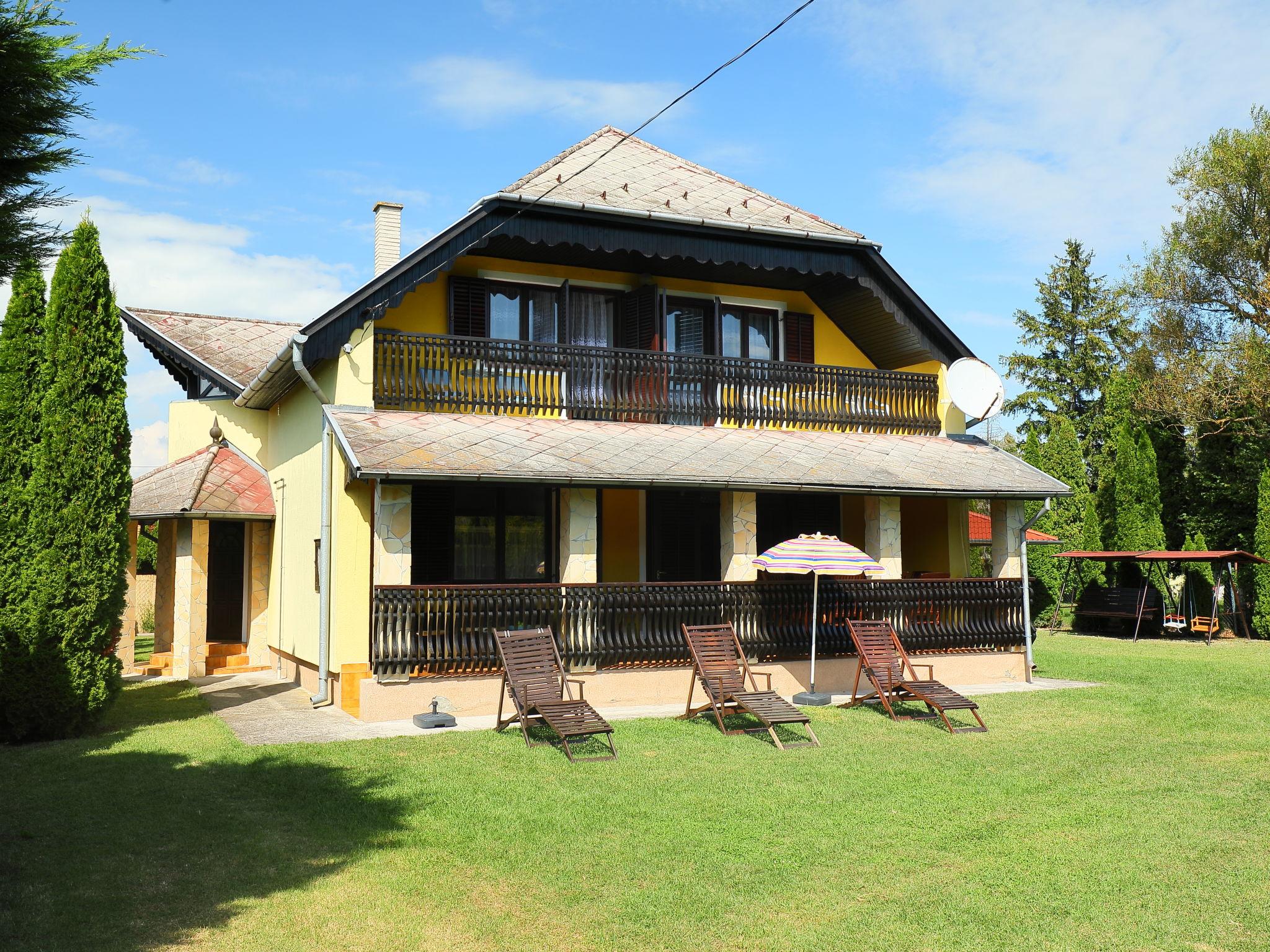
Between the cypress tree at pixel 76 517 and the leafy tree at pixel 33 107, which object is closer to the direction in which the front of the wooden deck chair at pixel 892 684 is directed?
the leafy tree

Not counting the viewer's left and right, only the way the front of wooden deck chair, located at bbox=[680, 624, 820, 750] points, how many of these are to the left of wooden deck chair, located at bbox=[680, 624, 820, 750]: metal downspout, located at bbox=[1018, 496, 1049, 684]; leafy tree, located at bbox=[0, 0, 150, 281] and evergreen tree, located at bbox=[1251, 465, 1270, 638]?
2

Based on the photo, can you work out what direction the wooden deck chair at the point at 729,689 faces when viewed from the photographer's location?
facing the viewer and to the right of the viewer

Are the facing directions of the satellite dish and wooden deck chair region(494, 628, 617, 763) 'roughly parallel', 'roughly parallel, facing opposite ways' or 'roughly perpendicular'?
roughly parallel

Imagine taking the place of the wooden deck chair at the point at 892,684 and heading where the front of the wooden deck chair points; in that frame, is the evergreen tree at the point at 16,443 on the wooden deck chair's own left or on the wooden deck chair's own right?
on the wooden deck chair's own right

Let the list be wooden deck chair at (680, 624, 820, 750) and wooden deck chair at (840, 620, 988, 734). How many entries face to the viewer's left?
0

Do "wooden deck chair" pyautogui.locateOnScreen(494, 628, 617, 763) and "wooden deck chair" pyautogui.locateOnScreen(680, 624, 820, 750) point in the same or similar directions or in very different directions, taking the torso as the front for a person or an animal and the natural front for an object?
same or similar directions

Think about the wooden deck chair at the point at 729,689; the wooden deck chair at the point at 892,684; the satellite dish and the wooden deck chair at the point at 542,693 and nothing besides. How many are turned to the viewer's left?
0

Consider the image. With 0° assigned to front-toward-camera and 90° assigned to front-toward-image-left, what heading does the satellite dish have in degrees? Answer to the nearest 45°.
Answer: approximately 315°

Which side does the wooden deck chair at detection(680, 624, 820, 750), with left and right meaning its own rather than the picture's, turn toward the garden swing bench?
left
